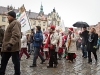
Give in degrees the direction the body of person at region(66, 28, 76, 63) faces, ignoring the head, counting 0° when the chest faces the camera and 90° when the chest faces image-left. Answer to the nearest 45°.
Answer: approximately 45°
